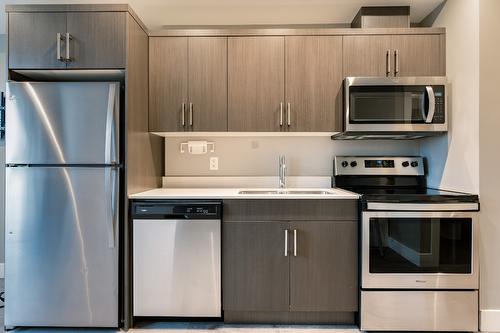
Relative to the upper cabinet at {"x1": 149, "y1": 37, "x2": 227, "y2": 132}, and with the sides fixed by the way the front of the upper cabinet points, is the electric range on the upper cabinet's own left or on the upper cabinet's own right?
on the upper cabinet's own left

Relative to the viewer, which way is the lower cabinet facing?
toward the camera

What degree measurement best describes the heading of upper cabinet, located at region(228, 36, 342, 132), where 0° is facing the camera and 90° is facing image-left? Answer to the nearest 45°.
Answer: approximately 0°

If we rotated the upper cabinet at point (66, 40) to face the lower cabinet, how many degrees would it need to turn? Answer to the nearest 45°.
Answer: approximately 45° to its left

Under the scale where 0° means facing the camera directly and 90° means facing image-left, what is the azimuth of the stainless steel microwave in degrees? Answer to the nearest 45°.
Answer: approximately 0°

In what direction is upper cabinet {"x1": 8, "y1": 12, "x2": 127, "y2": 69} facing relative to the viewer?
toward the camera

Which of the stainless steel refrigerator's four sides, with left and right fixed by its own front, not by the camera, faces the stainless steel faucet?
left
